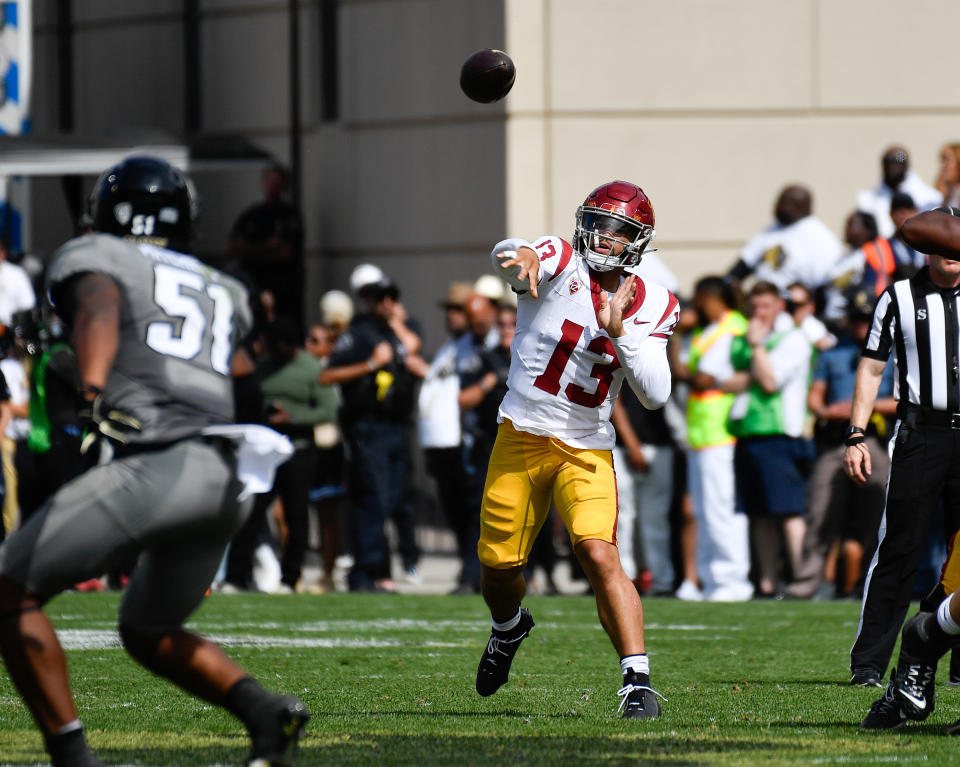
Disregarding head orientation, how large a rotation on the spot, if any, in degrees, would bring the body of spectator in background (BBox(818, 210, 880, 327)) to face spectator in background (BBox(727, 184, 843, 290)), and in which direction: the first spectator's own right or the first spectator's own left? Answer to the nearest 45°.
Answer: approximately 90° to the first spectator's own right

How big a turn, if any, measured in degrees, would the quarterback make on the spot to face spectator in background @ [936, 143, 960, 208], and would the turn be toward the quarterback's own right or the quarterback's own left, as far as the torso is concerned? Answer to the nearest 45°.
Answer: approximately 135° to the quarterback's own left

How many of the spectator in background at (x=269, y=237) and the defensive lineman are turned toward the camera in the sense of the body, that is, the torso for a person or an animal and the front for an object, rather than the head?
1

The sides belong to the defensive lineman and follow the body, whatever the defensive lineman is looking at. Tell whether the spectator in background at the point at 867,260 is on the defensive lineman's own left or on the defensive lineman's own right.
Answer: on the defensive lineman's own right

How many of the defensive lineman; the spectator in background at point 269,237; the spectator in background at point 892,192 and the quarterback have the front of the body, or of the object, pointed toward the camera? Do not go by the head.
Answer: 3

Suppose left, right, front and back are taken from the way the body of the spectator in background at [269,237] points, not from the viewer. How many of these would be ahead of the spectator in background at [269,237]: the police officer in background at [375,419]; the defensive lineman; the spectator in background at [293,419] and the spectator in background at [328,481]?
4

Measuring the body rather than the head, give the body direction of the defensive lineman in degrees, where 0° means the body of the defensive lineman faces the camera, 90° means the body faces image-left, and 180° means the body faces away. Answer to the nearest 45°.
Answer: approximately 135°

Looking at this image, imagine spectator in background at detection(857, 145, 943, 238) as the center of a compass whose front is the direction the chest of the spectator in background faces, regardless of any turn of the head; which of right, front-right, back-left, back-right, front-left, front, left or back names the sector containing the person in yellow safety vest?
front-right

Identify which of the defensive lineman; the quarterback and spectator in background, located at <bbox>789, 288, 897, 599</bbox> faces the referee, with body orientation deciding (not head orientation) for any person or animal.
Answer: the spectator in background
